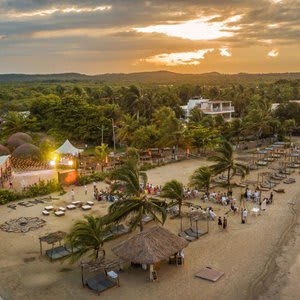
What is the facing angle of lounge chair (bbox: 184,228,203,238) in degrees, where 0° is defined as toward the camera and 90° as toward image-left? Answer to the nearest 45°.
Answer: approximately 315°

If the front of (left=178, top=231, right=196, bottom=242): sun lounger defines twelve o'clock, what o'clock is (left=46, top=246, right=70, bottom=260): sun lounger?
(left=46, top=246, right=70, bottom=260): sun lounger is roughly at 4 o'clock from (left=178, top=231, right=196, bottom=242): sun lounger.

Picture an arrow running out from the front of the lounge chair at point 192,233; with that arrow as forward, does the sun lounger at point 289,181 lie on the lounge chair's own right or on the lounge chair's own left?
on the lounge chair's own left

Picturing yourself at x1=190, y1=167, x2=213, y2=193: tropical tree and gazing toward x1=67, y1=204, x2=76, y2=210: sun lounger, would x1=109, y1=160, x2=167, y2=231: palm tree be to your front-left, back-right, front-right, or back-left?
front-left

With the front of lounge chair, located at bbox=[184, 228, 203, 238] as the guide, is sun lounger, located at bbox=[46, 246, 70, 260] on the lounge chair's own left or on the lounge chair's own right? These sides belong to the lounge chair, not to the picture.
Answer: on the lounge chair's own right

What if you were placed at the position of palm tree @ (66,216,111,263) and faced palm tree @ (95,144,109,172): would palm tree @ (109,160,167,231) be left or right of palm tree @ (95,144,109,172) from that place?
right

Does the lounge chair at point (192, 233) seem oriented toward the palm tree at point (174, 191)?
no

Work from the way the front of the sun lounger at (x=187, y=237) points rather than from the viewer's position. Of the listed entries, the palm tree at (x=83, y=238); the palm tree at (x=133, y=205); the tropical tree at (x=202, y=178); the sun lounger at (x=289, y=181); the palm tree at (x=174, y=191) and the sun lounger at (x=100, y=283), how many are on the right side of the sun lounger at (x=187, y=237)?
3

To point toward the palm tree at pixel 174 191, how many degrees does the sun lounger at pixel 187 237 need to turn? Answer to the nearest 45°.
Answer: approximately 135° to its left

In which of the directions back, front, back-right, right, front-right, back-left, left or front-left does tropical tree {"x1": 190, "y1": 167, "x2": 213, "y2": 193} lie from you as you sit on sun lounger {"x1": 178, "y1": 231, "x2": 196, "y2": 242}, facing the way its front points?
back-left

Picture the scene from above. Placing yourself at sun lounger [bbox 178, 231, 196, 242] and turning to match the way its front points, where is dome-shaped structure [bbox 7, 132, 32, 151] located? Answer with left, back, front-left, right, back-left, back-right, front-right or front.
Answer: back

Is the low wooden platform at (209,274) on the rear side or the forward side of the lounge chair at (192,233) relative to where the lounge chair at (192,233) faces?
on the forward side

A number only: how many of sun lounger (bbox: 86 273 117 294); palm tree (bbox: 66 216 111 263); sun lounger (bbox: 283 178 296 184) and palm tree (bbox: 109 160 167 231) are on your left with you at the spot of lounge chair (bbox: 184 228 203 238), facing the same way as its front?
1

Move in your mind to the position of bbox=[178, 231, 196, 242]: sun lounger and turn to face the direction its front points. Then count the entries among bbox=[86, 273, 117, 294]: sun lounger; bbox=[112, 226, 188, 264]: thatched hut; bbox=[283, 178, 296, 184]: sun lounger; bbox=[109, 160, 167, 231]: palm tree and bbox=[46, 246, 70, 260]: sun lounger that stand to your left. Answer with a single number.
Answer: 1

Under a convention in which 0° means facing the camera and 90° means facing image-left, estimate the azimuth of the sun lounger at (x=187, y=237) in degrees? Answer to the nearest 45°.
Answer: approximately 315°

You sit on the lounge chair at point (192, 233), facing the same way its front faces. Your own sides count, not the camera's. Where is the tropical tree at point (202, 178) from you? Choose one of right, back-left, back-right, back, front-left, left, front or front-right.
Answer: back-left

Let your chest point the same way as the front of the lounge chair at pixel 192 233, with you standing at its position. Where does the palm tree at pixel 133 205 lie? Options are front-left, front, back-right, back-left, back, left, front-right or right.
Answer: right

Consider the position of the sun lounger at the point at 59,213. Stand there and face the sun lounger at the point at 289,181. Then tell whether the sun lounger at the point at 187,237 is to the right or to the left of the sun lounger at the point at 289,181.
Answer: right

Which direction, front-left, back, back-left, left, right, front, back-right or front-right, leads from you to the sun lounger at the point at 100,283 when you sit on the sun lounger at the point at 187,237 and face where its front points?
right

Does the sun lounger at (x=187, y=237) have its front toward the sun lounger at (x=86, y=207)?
no

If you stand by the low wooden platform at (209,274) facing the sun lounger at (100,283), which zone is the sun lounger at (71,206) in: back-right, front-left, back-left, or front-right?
front-right

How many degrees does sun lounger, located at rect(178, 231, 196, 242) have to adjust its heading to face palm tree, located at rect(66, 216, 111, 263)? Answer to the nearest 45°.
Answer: approximately 90° to its right
